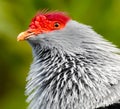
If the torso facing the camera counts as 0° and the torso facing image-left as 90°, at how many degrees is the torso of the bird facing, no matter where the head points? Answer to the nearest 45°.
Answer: approximately 90°
